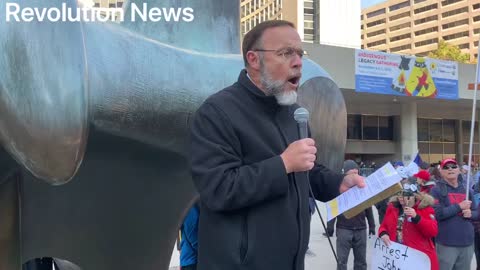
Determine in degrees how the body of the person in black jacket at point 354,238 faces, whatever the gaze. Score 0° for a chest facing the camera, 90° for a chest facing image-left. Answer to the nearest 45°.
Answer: approximately 0°

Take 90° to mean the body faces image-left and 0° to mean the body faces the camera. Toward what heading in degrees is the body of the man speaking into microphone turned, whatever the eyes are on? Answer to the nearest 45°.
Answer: approximately 315°

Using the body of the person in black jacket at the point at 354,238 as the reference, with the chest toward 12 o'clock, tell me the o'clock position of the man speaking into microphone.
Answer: The man speaking into microphone is roughly at 12 o'clock from the person in black jacket.

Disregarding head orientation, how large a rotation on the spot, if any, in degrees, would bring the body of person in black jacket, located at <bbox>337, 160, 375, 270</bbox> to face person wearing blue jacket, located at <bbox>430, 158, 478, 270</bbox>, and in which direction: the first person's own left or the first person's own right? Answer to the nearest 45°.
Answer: approximately 45° to the first person's own left
